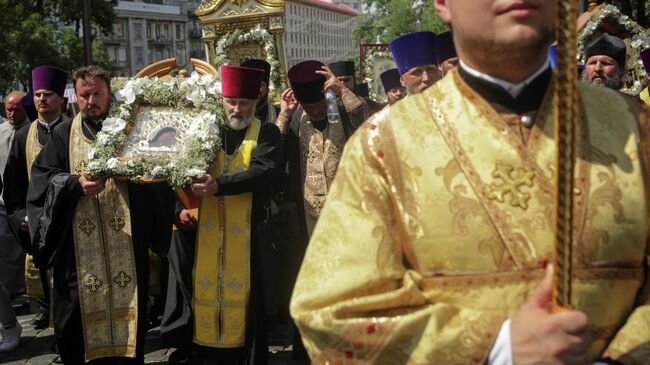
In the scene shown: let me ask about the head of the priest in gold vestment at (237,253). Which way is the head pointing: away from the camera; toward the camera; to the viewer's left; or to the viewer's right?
toward the camera

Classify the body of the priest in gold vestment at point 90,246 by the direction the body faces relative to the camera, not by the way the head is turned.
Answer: toward the camera

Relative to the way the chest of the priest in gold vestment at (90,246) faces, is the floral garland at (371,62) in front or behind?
behind

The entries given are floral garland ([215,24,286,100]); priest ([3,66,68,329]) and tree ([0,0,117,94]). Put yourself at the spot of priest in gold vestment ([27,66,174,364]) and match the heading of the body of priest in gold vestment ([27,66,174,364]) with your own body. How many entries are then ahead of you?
0

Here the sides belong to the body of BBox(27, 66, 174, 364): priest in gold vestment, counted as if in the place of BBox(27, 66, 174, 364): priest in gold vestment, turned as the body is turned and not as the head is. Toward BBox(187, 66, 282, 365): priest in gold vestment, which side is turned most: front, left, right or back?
left

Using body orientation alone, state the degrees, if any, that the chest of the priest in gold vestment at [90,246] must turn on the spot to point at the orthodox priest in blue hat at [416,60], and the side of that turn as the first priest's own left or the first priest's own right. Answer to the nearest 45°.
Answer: approximately 90° to the first priest's own left

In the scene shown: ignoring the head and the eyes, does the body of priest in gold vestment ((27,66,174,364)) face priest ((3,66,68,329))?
no

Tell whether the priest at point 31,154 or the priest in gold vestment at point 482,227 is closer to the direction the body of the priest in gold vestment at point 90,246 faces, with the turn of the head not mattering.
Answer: the priest in gold vestment

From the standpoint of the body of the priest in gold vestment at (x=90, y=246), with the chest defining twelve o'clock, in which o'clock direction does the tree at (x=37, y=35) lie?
The tree is roughly at 6 o'clock from the priest in gold vestment.

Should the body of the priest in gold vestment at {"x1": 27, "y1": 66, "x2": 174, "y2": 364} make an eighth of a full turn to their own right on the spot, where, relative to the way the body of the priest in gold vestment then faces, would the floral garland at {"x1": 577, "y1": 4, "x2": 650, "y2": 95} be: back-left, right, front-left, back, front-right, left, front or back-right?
back-left

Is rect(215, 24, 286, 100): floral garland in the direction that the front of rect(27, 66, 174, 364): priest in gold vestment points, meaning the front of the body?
no

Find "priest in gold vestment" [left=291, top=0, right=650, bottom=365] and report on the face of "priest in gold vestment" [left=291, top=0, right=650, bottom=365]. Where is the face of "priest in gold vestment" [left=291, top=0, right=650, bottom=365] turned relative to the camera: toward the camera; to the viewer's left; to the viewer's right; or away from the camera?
toward the camera

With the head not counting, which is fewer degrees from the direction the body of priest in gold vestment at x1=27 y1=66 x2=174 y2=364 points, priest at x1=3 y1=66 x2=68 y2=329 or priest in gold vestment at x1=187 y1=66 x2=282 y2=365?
the priest in gold vestment

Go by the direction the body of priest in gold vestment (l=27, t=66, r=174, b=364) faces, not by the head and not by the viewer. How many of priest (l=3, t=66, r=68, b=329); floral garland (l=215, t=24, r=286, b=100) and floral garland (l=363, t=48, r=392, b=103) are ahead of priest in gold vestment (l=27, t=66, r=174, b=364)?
0
